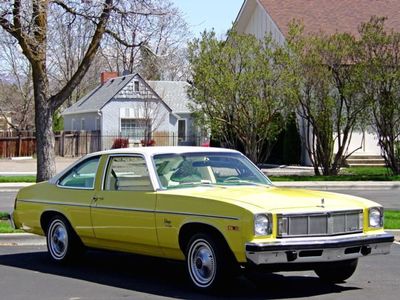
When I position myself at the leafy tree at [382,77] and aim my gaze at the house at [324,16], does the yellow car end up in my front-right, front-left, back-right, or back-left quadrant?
back-left

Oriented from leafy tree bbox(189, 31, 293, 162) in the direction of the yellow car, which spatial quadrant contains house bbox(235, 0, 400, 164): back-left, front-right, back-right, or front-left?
back-left

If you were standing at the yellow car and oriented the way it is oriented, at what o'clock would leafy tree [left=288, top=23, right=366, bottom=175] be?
The leafy tree is roughly at 8 o'clock from the yellow car.

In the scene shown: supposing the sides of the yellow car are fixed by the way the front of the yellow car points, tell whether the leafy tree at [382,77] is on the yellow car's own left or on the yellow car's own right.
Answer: on the yellow car's own left

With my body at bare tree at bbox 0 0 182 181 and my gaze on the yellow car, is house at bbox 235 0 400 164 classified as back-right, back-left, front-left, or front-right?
back-left

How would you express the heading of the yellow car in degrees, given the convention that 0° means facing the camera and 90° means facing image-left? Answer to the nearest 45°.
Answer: approximately 315°

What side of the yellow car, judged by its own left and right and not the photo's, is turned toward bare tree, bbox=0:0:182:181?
back

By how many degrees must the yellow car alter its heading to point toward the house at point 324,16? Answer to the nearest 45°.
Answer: approximately 135° to its left

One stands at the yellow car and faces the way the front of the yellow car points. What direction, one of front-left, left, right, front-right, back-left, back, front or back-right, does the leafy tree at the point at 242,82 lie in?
back-left
